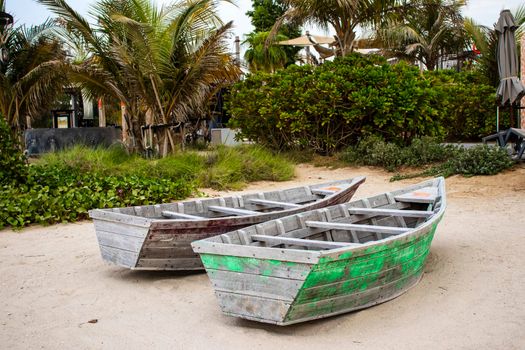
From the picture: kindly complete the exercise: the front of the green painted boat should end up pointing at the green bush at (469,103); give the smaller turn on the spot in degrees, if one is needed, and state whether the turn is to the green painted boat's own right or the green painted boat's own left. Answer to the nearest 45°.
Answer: approximately 45° to the green painted boat's own left

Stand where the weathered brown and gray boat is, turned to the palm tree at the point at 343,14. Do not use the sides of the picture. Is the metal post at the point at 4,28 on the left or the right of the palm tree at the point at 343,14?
left

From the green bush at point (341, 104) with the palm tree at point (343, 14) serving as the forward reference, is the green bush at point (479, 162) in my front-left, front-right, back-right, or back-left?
back-right

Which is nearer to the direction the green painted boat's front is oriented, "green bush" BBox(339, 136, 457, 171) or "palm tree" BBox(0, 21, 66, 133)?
the green bush

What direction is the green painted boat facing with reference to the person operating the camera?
facing away from the viewer and to the right of the viewer

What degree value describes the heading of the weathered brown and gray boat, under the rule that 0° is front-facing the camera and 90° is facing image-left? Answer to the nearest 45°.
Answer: approximately 225°

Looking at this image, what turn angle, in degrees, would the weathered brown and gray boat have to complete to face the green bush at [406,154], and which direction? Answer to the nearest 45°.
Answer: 0° — it already faces it

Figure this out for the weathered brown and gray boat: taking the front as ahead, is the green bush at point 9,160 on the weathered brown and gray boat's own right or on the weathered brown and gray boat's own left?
on the weathered brown and gray boat's own left
